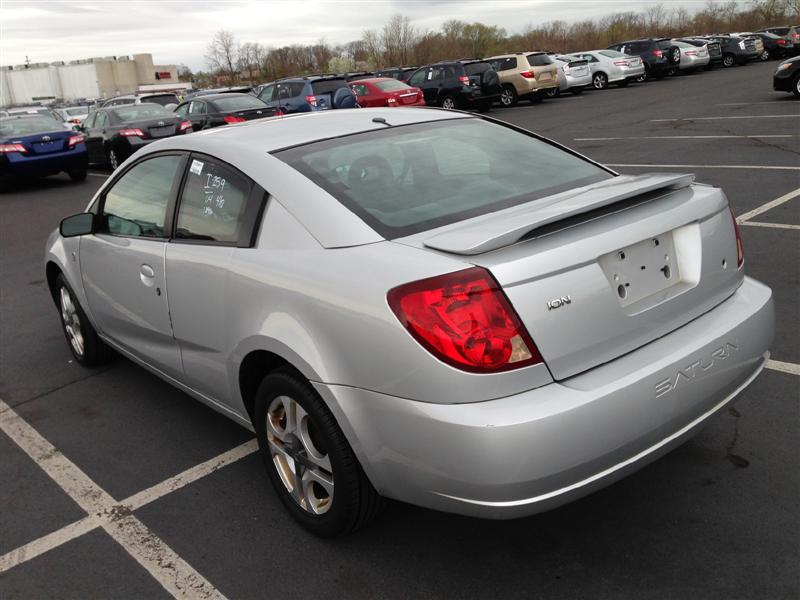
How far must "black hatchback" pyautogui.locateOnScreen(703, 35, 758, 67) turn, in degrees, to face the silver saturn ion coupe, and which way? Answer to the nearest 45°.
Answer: approximately 135° to its left

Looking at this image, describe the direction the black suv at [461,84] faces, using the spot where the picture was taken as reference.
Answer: facing away from the viewer and to the left of the viewer

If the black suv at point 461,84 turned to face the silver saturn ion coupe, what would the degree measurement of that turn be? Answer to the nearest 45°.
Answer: approximately 135° to its left

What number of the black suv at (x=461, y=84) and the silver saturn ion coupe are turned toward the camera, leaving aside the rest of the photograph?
0

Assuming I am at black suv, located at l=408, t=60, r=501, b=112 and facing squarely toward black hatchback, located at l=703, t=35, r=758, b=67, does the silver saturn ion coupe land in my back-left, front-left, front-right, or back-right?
back-right

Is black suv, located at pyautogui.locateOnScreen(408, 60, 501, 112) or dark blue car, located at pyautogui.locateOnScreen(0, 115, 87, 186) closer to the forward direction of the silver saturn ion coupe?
the dark blue car

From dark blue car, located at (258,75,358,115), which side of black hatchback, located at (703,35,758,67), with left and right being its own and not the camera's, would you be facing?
left

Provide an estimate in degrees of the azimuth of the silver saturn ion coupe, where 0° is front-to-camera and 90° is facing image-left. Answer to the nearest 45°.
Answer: approximately 135°

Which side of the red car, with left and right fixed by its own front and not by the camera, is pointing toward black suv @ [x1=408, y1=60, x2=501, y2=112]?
right

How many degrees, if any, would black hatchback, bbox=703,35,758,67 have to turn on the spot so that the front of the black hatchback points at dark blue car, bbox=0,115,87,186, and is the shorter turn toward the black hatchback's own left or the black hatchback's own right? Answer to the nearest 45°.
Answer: approximately 90° to the black hatchback's own left
